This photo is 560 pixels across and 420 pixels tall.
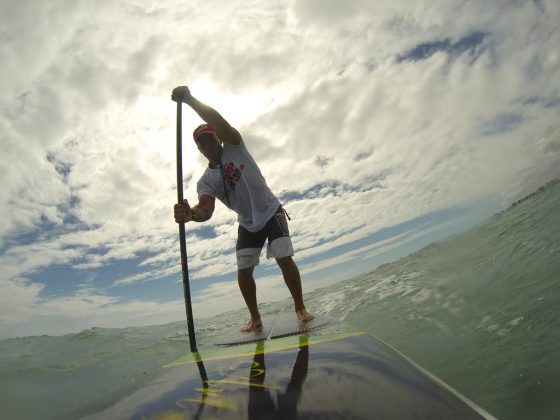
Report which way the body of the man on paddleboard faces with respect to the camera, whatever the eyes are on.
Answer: toward the camera

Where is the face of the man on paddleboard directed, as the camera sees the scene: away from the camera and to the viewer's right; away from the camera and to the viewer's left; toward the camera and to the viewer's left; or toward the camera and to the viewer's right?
toward the camera and to the viewer's left
